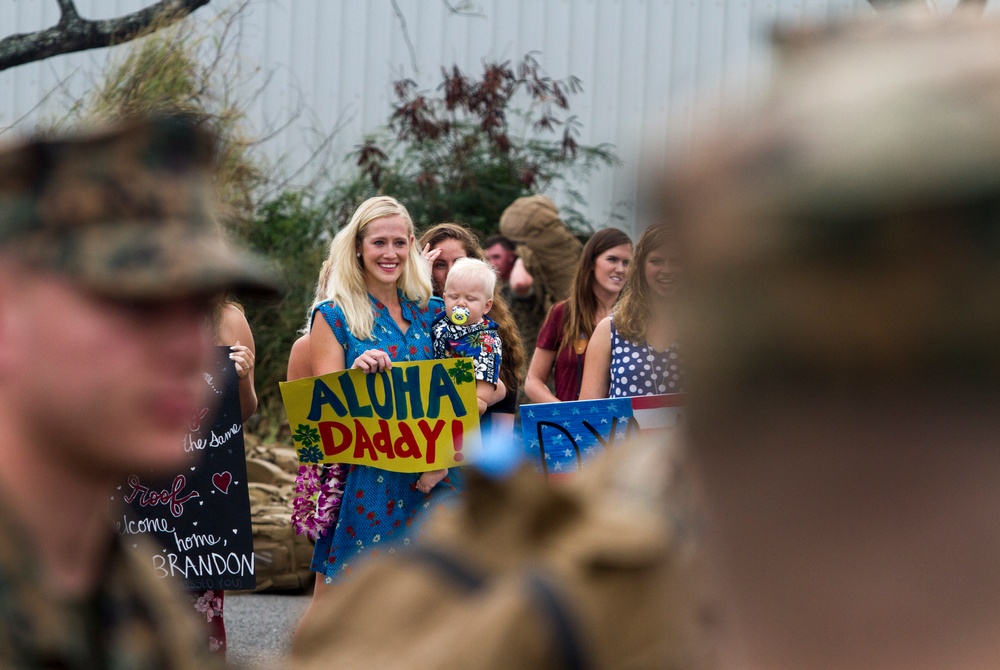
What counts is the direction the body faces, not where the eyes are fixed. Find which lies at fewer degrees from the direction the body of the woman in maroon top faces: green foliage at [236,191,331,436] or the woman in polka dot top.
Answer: the woman in polka dot top

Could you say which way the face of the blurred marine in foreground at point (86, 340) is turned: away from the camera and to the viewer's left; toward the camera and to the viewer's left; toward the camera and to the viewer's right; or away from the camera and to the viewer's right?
toward the camera and to the viewer's right

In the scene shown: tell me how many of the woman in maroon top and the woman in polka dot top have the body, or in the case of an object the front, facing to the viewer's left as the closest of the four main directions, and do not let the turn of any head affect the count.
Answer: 0

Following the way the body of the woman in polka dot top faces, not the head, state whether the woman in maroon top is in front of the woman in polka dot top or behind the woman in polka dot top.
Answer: behind

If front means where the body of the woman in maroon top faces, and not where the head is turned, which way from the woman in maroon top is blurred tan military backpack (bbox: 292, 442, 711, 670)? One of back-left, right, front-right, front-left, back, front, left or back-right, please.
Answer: front-right

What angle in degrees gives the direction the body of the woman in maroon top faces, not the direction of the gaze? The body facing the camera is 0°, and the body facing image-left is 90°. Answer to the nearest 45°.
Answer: approximately 315°

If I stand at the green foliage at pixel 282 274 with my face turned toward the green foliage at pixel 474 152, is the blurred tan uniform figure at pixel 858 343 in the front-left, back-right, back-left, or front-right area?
back-right

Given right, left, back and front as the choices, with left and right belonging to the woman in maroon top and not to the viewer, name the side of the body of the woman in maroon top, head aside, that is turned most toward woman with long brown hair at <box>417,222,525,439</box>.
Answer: right
